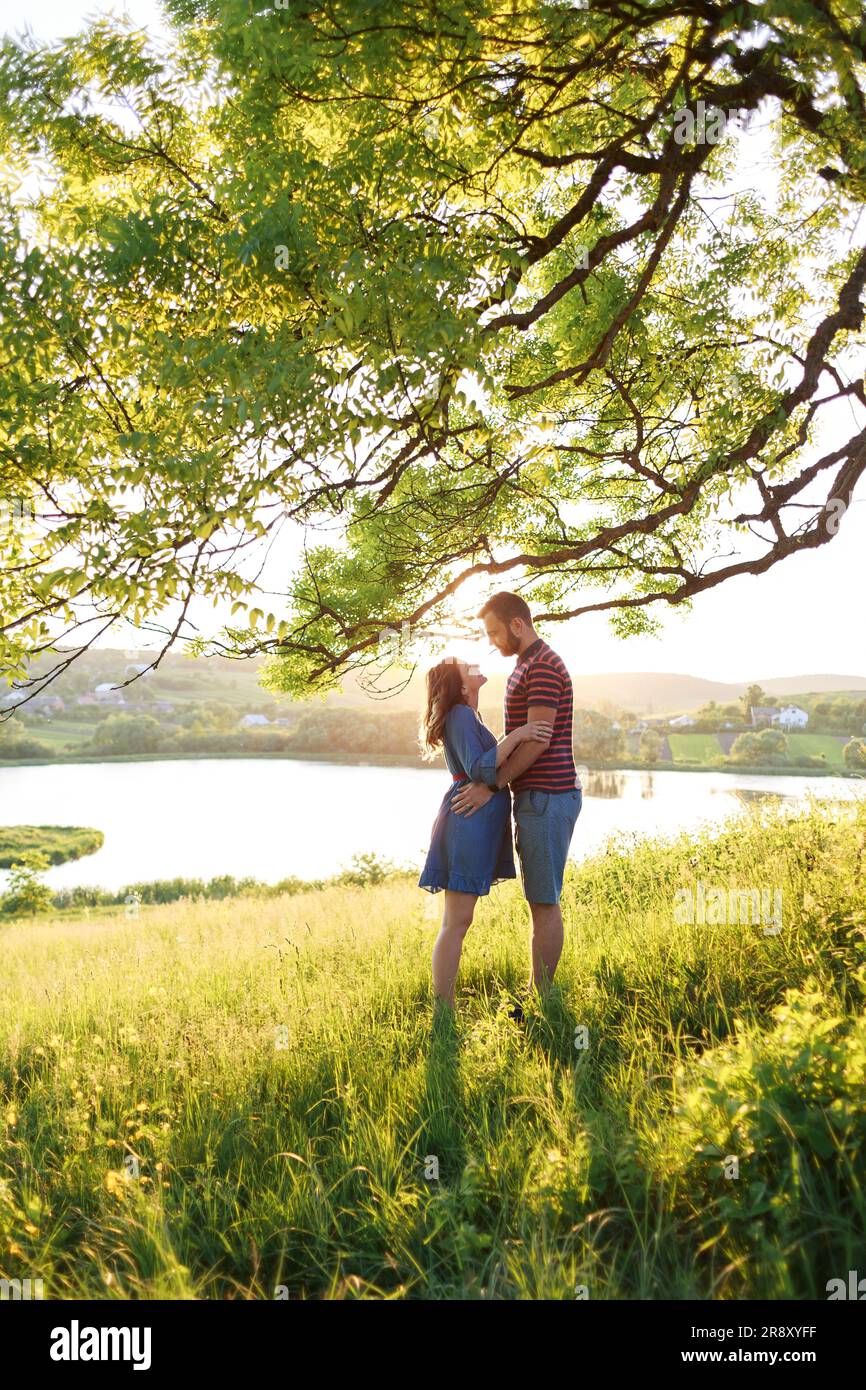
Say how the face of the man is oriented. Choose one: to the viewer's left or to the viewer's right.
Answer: to the viewer's left

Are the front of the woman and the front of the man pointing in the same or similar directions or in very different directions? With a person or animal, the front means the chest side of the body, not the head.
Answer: very different directions

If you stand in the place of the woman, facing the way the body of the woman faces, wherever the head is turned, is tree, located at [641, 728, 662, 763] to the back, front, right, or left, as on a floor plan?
left

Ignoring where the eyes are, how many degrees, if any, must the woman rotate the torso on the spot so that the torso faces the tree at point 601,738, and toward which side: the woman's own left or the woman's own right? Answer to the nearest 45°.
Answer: approximately 90° to the woman's own left

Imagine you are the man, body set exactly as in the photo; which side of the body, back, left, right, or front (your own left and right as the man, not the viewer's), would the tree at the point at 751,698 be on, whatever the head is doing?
right

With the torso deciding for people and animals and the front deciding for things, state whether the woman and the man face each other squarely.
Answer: yes

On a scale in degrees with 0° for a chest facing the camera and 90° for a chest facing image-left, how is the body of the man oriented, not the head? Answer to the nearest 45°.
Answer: approximately 90°

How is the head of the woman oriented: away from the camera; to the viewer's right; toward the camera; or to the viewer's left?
to the viewer's right

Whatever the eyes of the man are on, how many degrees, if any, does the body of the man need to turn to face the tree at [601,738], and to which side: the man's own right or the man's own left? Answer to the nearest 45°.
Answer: approximately 90° to the man's own right

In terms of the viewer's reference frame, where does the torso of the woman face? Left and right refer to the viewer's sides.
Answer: facing to the right of the viewer
